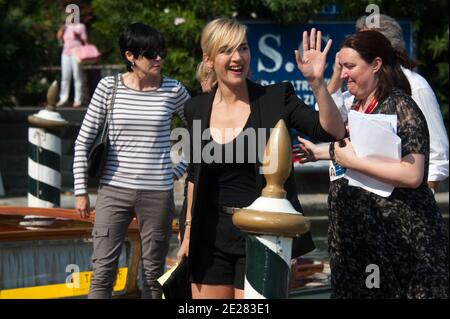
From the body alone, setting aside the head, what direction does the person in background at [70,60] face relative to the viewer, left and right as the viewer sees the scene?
facing the viewer

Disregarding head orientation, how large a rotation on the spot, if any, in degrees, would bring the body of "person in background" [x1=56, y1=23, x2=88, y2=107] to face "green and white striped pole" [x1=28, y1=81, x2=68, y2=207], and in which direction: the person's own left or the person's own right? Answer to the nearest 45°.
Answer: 0° — they already face it

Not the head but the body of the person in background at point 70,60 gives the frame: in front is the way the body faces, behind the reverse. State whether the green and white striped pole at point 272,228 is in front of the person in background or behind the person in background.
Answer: in front

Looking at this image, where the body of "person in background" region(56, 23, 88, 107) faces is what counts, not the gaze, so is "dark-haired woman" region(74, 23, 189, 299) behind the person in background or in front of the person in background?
in front

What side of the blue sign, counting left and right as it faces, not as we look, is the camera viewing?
front

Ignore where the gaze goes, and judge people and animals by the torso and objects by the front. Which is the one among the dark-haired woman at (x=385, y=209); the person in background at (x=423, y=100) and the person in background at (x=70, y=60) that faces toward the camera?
the person in background at (x=70, y=60)

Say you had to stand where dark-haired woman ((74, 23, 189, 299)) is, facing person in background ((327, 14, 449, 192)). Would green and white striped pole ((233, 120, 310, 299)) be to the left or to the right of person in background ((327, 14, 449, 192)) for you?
right

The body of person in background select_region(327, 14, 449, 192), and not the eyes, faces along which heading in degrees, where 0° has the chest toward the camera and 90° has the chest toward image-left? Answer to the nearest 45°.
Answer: approximately 90°

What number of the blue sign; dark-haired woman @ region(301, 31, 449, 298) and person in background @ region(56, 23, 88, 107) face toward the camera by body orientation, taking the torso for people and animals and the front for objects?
2

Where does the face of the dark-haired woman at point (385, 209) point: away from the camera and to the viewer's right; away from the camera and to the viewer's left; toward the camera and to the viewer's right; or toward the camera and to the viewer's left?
toward the camera and to the viewer's left

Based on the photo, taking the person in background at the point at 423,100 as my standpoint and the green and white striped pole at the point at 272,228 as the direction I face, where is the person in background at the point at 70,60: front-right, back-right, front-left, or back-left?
back-right
